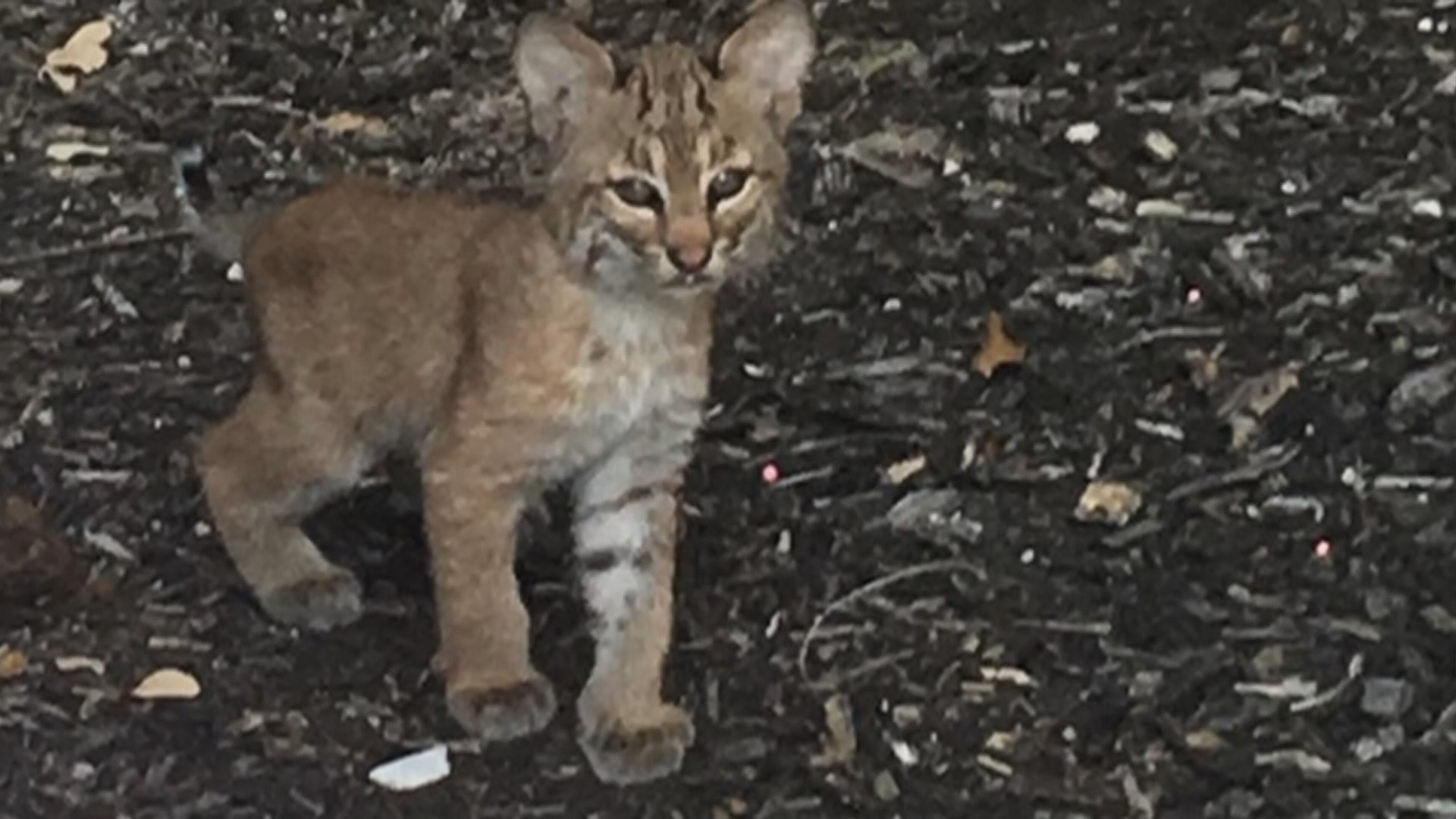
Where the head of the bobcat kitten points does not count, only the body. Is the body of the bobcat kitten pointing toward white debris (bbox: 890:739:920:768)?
yes

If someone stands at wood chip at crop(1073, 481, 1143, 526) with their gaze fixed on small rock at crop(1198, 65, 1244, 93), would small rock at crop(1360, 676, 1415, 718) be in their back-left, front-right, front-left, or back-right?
back-right

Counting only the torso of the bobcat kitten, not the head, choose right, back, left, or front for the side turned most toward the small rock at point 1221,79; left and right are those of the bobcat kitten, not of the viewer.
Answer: left

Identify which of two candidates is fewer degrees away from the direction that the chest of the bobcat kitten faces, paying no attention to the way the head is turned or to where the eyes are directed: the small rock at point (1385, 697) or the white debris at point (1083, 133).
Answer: the small rock

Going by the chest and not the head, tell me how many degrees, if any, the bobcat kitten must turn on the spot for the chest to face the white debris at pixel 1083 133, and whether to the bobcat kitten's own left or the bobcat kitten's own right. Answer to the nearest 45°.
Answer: approximately 90° to the bobcat kitten's own left

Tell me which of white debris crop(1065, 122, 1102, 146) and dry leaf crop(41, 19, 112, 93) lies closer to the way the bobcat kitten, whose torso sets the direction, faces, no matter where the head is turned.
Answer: the white debris

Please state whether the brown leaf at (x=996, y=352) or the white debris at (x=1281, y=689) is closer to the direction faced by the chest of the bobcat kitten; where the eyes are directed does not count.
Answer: the white debris

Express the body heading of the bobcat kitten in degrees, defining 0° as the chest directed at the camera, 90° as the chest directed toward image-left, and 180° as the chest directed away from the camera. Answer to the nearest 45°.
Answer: approximately 315°

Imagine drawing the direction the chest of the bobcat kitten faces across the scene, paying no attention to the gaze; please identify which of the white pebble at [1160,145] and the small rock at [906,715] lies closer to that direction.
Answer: the small rock

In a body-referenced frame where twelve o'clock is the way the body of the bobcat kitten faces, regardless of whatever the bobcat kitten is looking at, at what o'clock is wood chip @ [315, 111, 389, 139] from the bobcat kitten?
The wood chip is roughly at 7 o'clock from the bobcat kitten.

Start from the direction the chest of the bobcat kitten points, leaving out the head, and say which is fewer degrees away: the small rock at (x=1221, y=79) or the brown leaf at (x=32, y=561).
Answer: the small rock
